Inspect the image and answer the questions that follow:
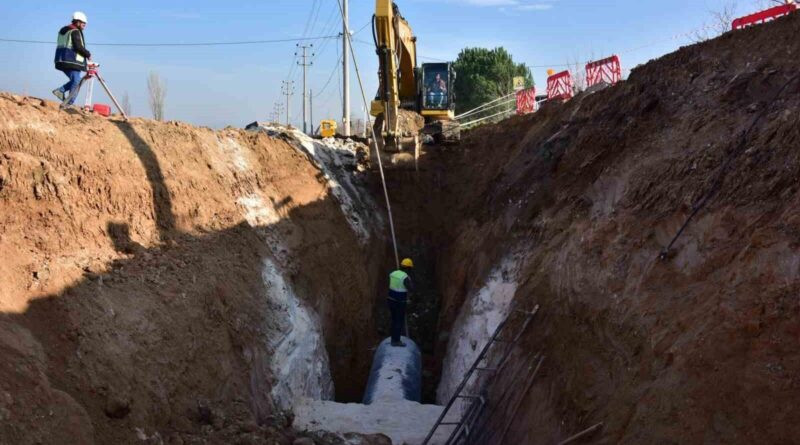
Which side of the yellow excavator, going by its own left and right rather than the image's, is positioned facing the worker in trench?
front

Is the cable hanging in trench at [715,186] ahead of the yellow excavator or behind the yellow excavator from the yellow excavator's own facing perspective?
ahead

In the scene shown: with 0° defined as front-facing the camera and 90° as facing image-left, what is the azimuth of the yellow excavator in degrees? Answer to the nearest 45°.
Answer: approximately 0°

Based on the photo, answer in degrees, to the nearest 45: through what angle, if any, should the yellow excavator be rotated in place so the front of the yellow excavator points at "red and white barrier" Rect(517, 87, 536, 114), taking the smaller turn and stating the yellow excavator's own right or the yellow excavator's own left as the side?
approximately 135° to the yellow excavator's own left

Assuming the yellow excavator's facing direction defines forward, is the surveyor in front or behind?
in front

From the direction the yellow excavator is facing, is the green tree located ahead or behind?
behind

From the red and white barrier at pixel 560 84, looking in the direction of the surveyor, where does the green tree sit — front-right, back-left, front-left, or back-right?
back-right

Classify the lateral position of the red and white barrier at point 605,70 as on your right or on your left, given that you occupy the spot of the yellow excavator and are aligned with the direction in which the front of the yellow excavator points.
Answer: on your left

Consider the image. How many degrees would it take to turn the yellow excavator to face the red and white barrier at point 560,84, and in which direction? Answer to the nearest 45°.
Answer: approximately 135° to its left

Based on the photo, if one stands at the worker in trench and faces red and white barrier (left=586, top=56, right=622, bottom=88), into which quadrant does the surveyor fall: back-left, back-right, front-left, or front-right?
back-left
